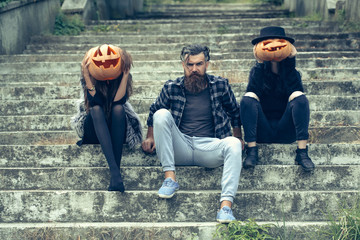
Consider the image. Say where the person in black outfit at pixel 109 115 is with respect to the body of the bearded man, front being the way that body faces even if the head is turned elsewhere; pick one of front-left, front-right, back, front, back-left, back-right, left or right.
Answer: right

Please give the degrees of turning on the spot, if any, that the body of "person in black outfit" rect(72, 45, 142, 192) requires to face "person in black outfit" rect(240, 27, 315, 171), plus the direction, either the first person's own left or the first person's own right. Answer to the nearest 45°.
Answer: approximately 90° to the first person's own left

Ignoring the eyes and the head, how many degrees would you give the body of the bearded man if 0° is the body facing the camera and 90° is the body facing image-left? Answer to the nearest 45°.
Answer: approximately 0°

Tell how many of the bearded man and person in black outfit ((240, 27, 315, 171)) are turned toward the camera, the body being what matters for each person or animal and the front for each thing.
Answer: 2

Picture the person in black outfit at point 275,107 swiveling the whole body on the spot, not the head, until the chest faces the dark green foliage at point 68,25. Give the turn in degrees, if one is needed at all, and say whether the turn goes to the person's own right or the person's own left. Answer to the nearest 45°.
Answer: approximately 135° to the person's own right

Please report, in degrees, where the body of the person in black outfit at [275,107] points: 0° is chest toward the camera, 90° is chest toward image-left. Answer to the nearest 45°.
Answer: approximately 0°

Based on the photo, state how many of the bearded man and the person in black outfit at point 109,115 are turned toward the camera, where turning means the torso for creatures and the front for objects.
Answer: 2
